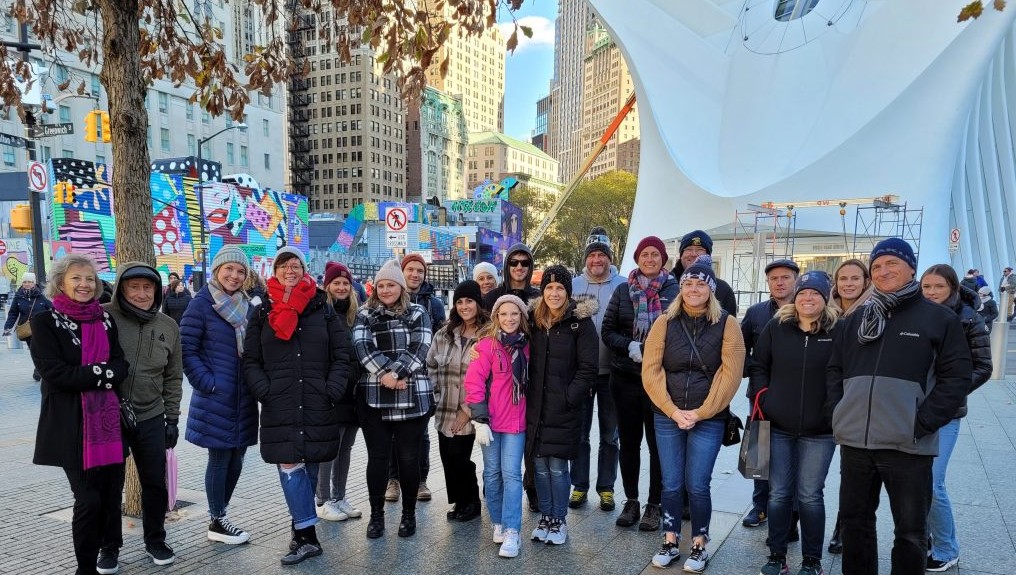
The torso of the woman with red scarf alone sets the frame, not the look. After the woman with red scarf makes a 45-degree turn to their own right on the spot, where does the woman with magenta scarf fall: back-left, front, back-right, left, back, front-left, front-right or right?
front-right

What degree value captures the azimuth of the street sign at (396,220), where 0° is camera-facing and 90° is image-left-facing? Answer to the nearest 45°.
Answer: approximately 0°

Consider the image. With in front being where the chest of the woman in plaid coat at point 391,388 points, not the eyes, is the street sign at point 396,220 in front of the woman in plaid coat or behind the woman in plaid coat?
behind

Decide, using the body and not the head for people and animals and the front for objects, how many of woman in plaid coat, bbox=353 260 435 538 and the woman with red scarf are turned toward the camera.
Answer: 2

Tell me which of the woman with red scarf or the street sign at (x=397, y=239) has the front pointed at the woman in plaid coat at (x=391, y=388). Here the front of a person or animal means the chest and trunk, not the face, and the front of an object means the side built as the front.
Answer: the street sign

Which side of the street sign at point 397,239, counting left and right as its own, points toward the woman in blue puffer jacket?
front

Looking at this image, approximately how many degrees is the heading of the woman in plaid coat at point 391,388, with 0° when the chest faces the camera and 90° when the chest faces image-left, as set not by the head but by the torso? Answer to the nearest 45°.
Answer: approximately 0°

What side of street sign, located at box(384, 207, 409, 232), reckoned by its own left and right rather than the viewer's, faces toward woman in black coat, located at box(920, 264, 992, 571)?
front

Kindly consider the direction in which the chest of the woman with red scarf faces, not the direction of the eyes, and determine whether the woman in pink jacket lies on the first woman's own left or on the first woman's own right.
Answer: on the first woman's own left

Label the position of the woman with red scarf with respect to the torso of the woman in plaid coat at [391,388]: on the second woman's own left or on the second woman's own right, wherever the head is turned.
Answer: on the second woman's own right
